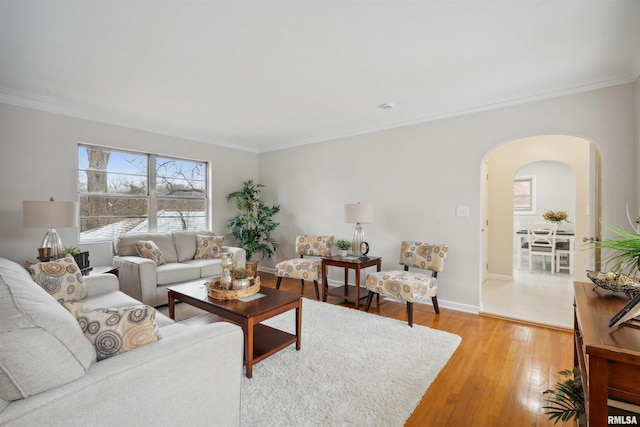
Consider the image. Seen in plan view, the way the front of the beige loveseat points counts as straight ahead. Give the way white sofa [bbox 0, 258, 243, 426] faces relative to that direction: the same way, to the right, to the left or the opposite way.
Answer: to the left

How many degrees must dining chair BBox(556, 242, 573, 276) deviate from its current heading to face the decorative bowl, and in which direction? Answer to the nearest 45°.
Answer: approximately 135° to its left

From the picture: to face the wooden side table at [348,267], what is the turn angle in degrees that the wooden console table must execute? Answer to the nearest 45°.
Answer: approximately 45° to its right

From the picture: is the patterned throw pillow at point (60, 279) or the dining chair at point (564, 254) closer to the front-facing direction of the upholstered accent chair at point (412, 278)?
the patterned throw pillow

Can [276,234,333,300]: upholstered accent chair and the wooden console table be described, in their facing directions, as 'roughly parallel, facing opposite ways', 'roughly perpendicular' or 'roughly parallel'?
roughly perpendicular

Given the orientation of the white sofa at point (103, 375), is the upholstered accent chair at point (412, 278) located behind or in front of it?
in front

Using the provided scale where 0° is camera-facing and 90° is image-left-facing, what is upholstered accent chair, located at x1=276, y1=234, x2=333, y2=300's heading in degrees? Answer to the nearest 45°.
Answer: approximately 45°

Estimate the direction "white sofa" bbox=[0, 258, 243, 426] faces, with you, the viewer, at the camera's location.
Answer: facing away from the viewer and to the right of the viewer

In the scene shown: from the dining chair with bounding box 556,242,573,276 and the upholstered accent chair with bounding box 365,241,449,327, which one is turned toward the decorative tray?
the upholstered accent chair

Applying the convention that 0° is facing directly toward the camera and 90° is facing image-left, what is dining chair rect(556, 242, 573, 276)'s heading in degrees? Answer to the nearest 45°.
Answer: approximately 135°

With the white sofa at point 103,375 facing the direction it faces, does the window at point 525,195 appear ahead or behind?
ahead

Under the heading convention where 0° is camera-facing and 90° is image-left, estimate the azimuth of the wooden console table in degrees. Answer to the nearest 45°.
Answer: approximately 90°

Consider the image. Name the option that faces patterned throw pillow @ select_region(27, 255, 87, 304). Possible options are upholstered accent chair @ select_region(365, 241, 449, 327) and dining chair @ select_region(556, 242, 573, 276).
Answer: the upholstered accent chair
